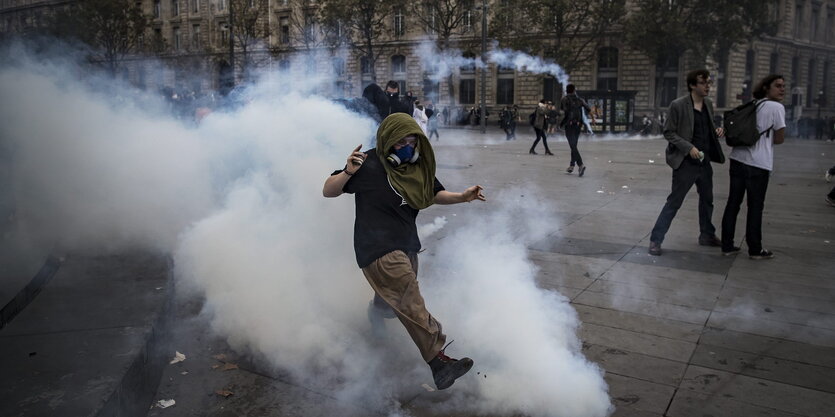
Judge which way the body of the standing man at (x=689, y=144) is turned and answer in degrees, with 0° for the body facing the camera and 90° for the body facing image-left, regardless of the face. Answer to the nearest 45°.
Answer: approximately 315°

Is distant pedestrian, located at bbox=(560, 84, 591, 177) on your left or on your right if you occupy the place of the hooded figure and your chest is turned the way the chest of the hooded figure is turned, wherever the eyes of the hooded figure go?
on your left

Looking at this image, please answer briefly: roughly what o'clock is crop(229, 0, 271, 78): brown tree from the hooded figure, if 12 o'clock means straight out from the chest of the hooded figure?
The brown tree is roughly at 7 o'clock from the hooded figure.

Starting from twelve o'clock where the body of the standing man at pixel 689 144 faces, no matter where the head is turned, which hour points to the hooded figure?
The hooded figure is roughly at 2 o'clock from the standing man.

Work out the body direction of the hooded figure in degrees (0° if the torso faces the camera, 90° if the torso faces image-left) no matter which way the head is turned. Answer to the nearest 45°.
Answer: approximately 315°

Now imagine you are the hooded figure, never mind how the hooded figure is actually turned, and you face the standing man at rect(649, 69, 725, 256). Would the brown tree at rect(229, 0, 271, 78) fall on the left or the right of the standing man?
left

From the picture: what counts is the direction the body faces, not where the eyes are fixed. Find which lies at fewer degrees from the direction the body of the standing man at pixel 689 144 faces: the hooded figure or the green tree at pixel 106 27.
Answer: the hooded figure

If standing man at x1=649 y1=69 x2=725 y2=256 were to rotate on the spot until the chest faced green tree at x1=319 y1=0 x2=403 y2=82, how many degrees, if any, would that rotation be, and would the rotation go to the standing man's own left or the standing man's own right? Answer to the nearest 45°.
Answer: approximately 180°

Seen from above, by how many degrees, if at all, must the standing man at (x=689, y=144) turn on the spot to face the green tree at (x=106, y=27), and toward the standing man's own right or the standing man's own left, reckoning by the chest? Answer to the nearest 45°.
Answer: approximately 135° to the standing man's own right

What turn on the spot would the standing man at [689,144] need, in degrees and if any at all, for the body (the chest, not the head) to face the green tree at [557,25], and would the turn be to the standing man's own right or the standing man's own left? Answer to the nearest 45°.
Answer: approximately 135° to the standing man's own left

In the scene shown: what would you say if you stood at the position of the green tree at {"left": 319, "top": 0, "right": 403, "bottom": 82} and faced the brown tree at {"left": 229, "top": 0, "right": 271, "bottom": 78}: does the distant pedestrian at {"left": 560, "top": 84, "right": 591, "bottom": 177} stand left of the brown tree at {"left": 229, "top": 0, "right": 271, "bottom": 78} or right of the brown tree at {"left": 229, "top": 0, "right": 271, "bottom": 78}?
left
